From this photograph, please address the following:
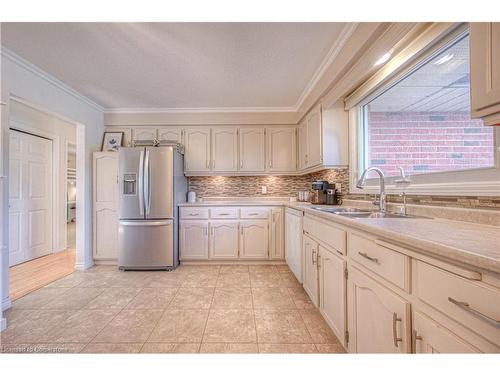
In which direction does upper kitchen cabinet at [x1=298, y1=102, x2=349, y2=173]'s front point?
to the viewer's left

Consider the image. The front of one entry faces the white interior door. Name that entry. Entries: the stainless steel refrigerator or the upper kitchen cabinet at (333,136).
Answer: the upper kitchen cabinet

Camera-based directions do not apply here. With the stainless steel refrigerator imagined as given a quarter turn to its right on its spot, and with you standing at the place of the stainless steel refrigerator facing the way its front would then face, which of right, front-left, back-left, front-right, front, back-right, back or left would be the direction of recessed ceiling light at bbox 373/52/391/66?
back-left

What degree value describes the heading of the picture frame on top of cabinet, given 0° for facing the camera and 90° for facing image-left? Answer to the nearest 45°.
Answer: approximately 0°

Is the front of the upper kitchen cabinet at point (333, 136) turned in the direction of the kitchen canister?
yes

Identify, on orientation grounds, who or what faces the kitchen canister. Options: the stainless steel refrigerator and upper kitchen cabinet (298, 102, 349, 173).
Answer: the upper kitchen cabinet

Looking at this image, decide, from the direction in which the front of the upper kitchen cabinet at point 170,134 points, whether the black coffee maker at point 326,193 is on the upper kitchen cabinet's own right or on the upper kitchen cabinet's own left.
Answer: on the upper kitchen cabinet's own left

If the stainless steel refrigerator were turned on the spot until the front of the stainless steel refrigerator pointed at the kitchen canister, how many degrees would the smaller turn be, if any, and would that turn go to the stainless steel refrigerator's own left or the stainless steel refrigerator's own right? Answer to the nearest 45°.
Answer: approximately 135° to the stainless steel refrigerator's own left

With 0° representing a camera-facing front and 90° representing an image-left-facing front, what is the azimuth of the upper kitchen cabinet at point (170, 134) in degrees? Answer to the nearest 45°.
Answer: approximately 0°
